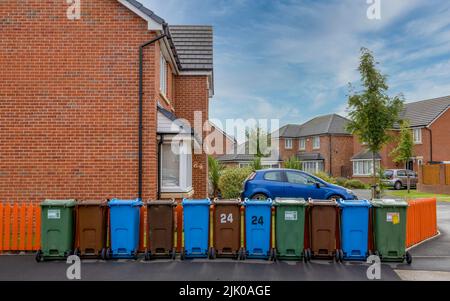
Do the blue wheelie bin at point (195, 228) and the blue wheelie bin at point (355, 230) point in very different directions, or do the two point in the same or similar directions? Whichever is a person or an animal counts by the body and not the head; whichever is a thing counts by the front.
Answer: same or similar directions

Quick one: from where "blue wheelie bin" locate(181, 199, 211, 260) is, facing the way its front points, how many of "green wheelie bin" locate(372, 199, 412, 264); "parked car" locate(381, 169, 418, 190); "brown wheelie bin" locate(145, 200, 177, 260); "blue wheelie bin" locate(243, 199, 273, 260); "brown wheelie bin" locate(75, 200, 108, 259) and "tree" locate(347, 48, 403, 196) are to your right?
2

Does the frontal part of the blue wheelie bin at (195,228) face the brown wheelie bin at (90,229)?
no

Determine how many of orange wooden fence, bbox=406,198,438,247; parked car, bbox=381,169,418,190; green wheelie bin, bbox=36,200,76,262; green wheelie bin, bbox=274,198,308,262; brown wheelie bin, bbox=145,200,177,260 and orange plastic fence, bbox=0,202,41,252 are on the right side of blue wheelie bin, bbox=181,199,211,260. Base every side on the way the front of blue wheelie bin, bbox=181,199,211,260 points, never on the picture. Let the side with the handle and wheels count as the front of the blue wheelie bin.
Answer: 3

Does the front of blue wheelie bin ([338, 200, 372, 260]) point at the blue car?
no

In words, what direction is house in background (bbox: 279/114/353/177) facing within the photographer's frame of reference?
facing the viewer and to the left of the viewer

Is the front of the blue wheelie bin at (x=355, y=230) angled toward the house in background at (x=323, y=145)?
no

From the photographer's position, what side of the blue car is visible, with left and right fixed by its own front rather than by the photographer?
right

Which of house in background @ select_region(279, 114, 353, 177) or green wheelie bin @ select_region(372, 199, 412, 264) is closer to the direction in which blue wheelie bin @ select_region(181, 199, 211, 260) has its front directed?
the green wheelie bin

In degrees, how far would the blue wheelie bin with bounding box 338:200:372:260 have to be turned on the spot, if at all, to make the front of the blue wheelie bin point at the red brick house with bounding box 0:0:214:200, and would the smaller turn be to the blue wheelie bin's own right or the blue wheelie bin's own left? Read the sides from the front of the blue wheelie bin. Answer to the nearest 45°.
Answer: approximately 90° to the blue wheelie bin's own right

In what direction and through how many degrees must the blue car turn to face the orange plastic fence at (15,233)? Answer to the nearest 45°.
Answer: approximately 135° to its right

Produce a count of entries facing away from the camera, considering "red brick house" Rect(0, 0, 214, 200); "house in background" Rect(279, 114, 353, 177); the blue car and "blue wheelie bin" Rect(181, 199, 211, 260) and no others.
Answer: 0
